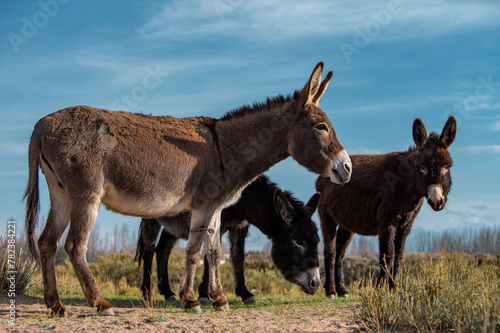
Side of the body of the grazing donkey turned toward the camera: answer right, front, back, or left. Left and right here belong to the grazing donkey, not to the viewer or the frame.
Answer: right

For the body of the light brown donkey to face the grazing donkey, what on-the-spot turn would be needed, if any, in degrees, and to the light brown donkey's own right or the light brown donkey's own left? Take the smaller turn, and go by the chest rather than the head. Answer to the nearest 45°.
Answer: approximately 45° to the light brown donkey's own left

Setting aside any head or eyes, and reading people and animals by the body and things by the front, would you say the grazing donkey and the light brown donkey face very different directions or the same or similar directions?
same or similar directions

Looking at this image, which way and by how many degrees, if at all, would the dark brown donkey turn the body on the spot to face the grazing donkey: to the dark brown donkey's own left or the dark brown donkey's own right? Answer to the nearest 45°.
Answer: approximately 90° to the dark brown donkey's own right

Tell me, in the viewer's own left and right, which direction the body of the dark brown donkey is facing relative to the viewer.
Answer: facing the viewer and to the right of the viewer

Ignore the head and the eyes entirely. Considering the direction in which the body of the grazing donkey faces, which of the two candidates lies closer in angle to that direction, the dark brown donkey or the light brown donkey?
the dark brown donkey

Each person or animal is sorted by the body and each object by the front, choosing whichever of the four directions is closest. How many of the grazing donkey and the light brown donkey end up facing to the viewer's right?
2

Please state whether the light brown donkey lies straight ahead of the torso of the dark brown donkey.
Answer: no

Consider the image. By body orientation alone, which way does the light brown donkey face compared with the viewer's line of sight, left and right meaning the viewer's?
facing to the right of the viewer

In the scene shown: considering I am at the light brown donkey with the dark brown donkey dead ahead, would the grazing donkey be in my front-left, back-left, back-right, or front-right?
front-left

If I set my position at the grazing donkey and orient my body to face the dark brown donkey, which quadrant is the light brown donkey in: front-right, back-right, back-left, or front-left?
back-right

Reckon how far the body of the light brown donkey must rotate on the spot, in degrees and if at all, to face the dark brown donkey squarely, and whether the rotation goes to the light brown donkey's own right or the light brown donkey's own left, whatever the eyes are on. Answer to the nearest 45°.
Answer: approximately 45° to the light brown donkey's own left

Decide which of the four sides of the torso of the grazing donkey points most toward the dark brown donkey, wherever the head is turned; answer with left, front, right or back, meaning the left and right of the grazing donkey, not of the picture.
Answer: front

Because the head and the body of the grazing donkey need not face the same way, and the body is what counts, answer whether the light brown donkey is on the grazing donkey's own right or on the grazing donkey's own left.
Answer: on the grazing donkey's own right
